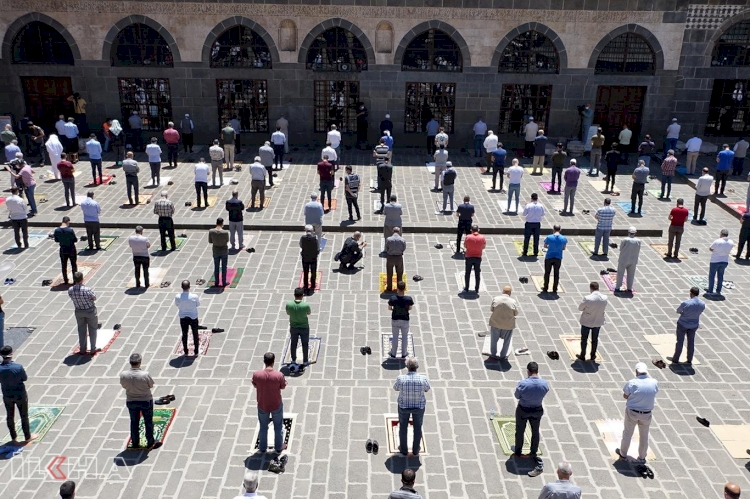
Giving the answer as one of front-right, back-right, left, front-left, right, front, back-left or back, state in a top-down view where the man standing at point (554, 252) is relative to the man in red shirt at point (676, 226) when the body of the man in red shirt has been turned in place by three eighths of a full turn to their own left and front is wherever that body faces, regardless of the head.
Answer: front

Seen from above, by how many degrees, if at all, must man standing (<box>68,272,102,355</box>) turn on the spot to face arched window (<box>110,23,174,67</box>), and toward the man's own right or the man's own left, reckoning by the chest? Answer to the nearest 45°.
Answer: approximately 45° to the man's own left

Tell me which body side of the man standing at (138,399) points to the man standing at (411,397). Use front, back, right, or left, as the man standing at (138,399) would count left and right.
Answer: right

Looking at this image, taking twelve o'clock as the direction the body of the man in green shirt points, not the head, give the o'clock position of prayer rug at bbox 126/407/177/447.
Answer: The prayer rug is roughly at 8 o'clock from the man in green shirt.

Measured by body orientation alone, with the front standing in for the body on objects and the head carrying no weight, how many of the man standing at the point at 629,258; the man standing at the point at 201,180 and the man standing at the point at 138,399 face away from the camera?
3

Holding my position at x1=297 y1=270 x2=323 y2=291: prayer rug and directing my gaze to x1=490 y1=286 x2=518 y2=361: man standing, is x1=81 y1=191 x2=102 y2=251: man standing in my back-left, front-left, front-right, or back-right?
back-right

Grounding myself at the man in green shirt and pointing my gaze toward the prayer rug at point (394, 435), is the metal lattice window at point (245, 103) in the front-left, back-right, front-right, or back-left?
back-left

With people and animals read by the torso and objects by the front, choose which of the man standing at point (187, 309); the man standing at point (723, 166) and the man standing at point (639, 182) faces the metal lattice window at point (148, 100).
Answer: the man standing at point (187, 309)

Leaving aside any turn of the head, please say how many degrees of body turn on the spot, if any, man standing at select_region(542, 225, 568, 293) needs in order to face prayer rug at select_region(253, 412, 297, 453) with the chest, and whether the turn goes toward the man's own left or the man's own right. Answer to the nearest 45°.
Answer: approximately 135° to the man's own left

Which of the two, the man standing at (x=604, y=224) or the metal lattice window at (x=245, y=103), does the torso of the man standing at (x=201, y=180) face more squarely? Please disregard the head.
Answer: the metal lattice window

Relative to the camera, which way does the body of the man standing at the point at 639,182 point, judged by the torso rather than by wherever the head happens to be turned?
away from the camera

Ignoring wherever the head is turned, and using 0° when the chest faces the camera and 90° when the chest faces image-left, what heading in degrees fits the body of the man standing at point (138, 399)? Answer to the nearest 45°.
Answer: approximately 180°

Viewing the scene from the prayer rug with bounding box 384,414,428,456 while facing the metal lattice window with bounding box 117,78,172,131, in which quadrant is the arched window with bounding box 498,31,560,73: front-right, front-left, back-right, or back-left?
front-right

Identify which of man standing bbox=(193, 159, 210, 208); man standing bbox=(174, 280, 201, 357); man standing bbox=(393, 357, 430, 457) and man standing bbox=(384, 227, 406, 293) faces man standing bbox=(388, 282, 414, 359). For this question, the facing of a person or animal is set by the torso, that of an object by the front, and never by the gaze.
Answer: man standing bbox=(393, 357, 430, 457)

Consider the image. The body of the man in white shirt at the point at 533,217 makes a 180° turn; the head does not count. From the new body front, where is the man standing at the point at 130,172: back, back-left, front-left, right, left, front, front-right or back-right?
right

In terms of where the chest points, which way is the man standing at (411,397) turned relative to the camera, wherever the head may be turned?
away from the camera

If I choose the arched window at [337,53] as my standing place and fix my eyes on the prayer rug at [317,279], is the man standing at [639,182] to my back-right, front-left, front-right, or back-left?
front-left

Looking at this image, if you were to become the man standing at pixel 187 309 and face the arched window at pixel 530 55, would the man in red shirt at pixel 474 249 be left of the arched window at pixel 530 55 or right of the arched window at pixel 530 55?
right

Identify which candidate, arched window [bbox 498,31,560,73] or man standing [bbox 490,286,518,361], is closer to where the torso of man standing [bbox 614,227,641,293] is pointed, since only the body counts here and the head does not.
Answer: the arched window
